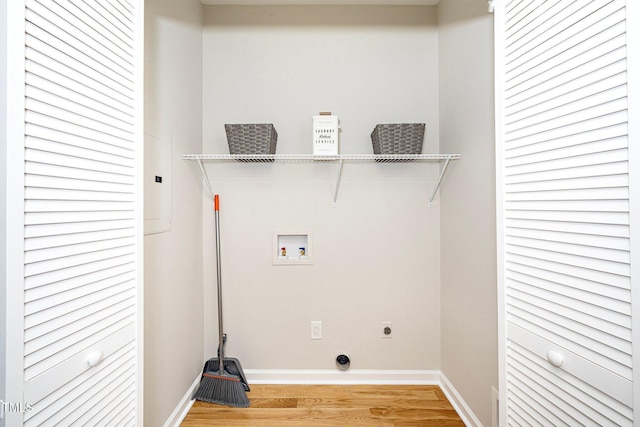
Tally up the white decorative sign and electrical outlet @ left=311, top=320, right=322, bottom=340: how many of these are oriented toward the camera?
2

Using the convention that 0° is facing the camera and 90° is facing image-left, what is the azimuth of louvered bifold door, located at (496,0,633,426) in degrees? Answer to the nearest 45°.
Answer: approximately 45°

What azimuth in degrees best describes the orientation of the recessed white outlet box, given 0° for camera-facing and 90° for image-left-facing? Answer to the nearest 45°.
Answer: approximately 0°

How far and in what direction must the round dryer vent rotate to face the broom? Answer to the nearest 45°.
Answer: approximately 90° to its right

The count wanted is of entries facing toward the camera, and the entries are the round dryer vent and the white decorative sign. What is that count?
2
